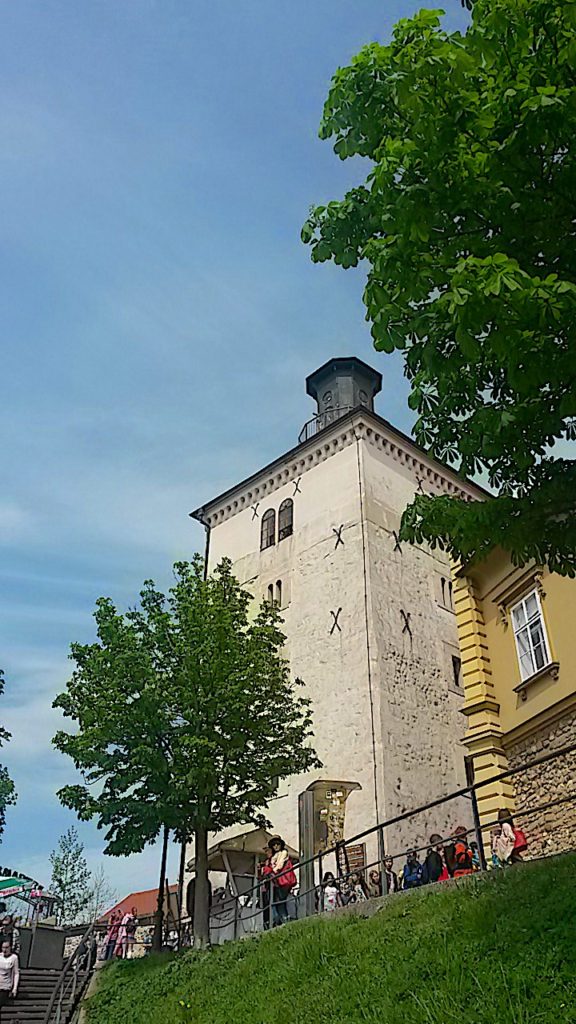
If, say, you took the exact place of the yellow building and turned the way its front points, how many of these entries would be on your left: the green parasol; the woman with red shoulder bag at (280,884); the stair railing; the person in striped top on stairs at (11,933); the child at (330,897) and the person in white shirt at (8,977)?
0

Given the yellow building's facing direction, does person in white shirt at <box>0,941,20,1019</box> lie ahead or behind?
ahead

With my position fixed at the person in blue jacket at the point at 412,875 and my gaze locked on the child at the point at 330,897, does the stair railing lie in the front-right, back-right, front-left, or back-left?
front-left

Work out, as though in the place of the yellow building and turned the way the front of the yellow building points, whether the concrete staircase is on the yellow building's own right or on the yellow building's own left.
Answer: on the yellow building's own right

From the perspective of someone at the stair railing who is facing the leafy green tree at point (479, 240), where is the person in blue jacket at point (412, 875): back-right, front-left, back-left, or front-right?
front-left

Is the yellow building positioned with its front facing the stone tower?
no

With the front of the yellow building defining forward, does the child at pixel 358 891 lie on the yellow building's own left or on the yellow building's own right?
on the yellow building's own right

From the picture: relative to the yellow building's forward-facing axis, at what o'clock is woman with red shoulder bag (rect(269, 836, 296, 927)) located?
The woman with red shoulder bag is roughly at 2 o'clock from the yellow building.

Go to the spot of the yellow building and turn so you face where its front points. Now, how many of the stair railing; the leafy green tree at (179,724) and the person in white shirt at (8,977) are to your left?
0

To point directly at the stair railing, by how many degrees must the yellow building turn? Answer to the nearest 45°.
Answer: approximately 45° to its right

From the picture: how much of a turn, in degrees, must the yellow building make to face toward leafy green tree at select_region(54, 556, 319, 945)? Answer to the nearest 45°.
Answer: approximately 45° to its right
